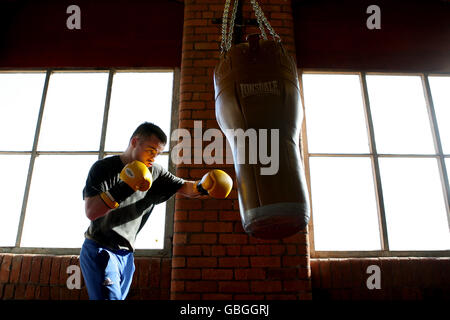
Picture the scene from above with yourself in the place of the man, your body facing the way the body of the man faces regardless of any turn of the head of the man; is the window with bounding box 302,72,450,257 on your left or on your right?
on your left

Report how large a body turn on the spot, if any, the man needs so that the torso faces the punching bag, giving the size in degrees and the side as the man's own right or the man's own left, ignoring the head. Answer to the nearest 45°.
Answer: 0° — they already face it

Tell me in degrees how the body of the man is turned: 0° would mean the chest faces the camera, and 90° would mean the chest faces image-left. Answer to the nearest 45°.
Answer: approximately 315°

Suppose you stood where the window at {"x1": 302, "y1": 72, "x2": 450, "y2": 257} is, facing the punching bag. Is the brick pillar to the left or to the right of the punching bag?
right

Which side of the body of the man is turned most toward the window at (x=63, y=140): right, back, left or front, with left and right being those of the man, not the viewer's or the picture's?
back

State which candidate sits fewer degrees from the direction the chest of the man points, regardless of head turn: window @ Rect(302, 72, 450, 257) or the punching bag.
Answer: the punching bag

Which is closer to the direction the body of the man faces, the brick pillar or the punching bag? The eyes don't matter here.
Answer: the punching bag
